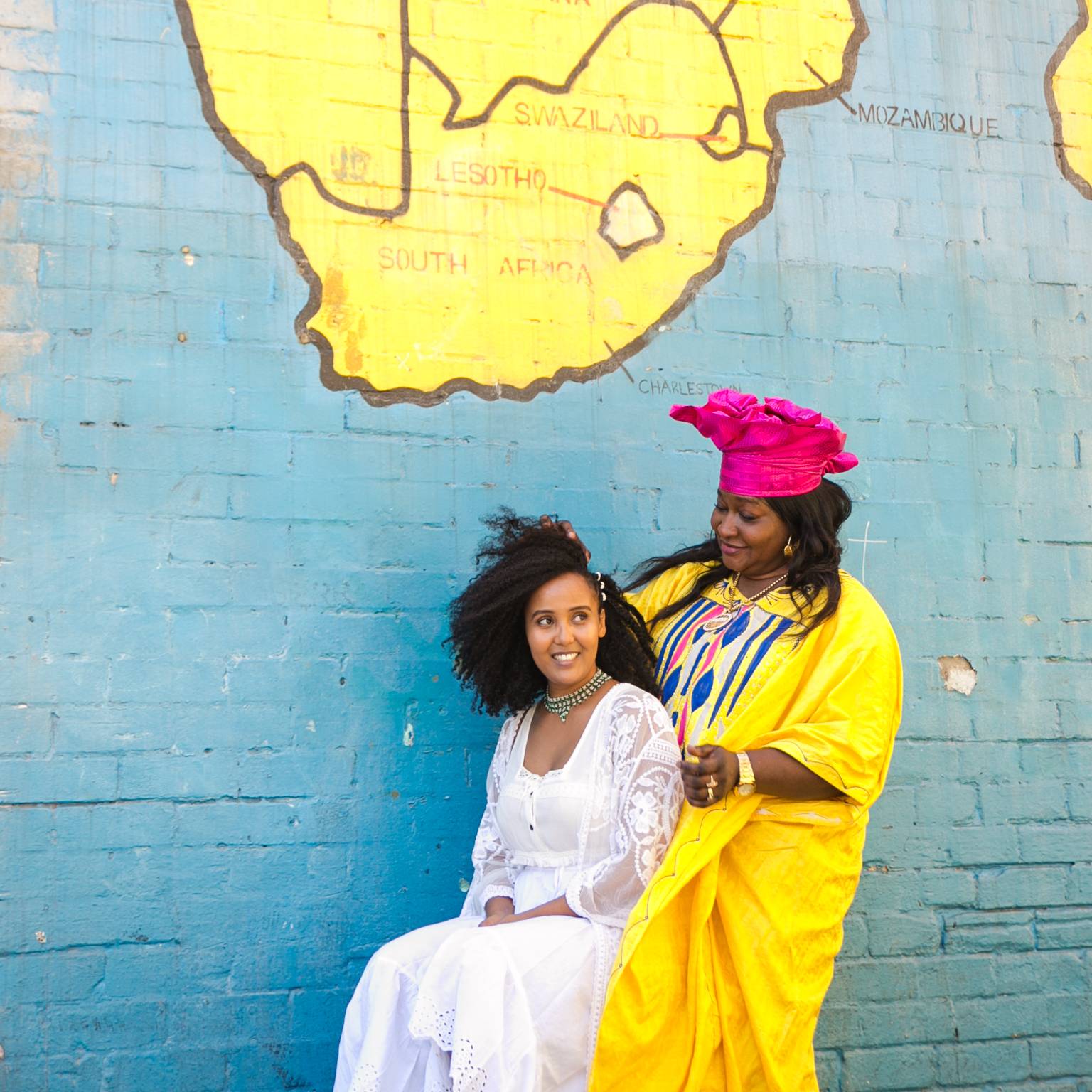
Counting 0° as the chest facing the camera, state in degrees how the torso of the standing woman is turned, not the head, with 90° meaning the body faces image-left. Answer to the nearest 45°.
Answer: approximately 45°

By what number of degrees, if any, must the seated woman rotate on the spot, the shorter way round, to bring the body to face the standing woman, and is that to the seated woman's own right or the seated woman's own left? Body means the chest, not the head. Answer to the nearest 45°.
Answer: approximately 135° to the seated woman's own left

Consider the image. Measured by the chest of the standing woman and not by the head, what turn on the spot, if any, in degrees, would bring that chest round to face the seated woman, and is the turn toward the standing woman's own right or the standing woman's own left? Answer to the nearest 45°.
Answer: approximately 45° to the standing woman's own right

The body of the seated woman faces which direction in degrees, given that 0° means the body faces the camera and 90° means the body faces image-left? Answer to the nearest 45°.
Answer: approximately 45°
